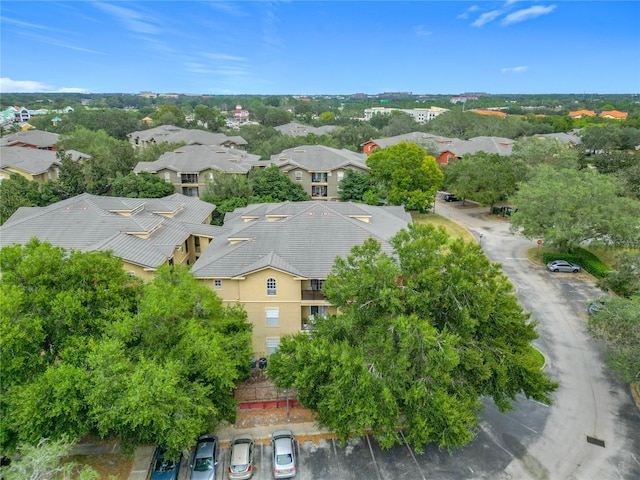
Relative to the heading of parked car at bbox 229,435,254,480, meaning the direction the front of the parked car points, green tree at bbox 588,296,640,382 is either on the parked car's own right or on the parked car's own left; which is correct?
on the parked car's own right

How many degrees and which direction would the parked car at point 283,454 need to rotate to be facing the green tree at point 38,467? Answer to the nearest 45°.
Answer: approximately 135° to its left

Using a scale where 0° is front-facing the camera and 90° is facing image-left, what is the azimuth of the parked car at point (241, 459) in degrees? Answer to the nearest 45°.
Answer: approximately 180°

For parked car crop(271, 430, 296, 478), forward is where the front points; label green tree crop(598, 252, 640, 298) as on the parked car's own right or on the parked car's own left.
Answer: on the parked car's own right

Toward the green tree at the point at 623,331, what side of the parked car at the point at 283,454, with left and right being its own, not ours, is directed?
right

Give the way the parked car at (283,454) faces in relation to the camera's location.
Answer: facing away from the viewer

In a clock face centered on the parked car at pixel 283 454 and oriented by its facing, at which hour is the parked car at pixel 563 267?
the parked car at pixel 563 267 is roughly at 2 o'clock from the parked car at pixel 283 454.

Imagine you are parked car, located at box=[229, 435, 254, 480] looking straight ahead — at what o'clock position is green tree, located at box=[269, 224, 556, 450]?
The green tree is roughly at 3 o'clock from the parked car.

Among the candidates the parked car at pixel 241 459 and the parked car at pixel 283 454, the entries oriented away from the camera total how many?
2

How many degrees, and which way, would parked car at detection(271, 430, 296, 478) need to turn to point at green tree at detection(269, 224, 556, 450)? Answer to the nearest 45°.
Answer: approximately 90° to its right

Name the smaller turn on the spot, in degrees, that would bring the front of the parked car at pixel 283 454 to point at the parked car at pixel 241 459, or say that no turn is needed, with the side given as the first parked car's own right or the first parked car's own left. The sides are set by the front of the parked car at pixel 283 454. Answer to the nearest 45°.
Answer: approximately 90° to the first parked car's own left

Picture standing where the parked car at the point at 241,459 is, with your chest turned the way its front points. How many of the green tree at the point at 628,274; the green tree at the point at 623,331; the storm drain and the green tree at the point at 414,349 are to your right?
4

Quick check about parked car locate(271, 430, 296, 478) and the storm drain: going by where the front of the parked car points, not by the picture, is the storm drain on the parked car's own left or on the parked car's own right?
on the parked car's own right

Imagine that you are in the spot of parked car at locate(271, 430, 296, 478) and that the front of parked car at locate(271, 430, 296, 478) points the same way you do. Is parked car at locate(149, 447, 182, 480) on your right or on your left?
on your left

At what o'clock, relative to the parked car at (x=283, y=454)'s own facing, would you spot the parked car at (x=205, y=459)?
the parked car at (x=205, y=459) is roughly at 9 o'clock from the parked car at (x=283, y=454).

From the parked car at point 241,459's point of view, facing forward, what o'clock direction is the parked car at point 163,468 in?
the parked car at point 163,468 is roughly at 9 o'clock from the parked car at point 241,459.
